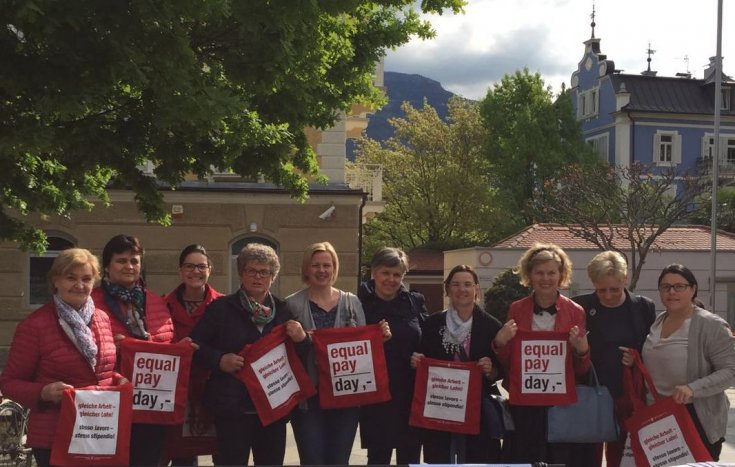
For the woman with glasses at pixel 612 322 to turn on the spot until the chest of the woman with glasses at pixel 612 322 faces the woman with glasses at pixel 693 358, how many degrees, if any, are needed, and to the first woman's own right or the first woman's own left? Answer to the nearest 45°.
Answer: approximately 90° to the first woman's own left

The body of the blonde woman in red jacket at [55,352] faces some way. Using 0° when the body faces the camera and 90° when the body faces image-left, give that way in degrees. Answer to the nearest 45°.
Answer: approximately 315°

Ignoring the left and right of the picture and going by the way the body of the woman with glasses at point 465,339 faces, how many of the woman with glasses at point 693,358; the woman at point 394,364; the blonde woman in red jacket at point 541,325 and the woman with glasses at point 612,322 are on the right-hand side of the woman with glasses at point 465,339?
1

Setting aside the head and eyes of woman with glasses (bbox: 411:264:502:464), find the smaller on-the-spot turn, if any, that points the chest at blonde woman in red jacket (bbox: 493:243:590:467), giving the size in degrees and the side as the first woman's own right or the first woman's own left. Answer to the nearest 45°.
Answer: approximately 90° to the first woman's own left

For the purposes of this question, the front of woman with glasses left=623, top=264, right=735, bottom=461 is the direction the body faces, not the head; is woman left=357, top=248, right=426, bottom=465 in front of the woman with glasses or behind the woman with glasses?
in front

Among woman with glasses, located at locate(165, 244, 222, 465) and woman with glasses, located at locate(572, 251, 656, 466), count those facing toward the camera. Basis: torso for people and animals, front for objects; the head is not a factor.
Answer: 2

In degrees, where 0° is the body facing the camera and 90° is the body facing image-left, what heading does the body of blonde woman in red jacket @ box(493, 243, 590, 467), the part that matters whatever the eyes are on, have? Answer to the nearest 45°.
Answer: approximately 0°

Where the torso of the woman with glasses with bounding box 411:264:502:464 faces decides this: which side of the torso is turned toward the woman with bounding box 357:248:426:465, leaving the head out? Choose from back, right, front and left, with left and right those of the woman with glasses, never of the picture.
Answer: right
